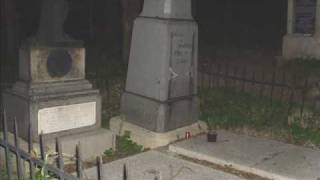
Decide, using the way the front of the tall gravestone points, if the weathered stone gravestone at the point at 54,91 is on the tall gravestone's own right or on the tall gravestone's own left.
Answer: on the tall gravestone's own right

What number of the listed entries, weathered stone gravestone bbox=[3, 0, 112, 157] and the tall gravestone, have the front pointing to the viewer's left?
0

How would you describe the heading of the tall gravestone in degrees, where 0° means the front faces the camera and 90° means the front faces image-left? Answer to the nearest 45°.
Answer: approximately 315°

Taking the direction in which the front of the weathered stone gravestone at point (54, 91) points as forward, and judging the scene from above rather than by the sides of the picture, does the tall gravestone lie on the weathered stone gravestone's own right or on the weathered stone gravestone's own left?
on the weathered stone gravestone's own left

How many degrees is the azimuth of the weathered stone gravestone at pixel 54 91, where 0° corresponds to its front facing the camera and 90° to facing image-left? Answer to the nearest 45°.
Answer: approximately 315°

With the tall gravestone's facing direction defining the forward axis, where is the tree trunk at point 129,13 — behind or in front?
behind

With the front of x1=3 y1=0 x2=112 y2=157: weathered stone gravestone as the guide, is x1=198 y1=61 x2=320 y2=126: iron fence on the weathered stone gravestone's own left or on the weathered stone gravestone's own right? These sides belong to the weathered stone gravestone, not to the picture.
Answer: on the weathered stone gravestone's own left

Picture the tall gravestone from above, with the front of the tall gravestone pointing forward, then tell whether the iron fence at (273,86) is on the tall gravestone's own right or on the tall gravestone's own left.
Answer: on the tall gravestone's own left

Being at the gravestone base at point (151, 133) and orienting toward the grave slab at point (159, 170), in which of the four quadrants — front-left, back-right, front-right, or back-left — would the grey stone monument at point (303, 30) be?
back-left

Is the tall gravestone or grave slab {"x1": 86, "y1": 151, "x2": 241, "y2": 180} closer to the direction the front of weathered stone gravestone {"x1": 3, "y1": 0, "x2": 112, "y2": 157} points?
the grave slab

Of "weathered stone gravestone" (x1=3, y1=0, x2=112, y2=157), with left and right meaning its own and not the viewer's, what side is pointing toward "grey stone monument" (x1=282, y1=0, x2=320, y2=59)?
left

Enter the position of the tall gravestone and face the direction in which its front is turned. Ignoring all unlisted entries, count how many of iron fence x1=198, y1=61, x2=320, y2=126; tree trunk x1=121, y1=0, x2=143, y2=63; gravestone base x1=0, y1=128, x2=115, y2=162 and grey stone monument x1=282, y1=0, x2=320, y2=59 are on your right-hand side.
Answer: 1
